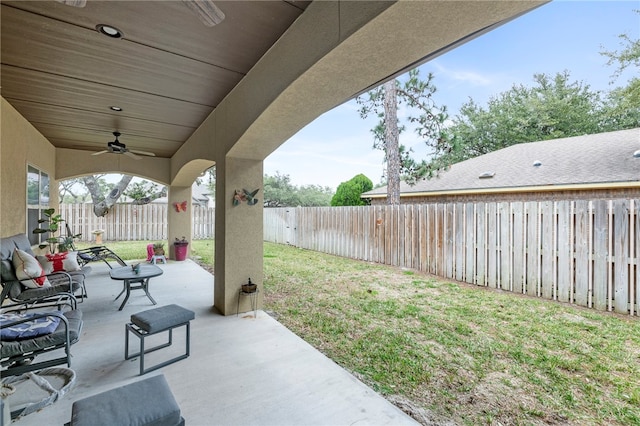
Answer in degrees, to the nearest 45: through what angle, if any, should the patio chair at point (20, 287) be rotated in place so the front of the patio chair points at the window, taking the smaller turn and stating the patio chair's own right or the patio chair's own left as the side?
approximately 90° to the patio chair's own left

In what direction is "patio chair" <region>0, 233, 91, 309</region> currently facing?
to the viewer's right

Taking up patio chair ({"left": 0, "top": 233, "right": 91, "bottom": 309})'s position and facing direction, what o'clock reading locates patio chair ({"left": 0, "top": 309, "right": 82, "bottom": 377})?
patio chair ({"left": 0, "top": 309, "right": 82, "bottom": 377}) is roughly at 3 o'clock from patio chair ({"left": 0, "top": 233, "right": 91, "bottom": 309}).

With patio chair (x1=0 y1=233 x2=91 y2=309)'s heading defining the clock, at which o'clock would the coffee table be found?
The coffee table is roughly at 12 o'clock from the patio chair.

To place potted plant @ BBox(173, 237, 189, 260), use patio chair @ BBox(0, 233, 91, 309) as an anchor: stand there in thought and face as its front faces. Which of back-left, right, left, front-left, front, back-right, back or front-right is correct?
front-left

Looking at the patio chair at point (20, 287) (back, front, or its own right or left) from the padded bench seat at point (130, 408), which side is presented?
right

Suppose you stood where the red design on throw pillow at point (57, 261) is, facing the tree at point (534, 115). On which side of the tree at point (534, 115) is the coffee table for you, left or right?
right

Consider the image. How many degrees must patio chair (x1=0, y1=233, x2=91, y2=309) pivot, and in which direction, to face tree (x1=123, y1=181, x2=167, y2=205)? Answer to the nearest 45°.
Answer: approximately 90° to its left

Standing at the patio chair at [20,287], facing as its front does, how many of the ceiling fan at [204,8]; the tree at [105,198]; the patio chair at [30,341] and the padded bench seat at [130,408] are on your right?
3

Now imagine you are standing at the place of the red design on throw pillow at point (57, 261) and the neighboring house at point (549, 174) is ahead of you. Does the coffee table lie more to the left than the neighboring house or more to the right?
right

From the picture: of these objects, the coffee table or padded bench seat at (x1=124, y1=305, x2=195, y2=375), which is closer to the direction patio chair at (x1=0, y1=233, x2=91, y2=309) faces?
the coffee table
